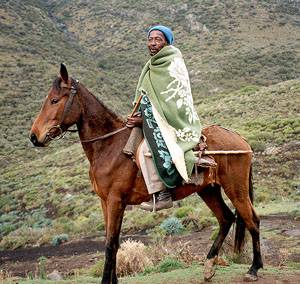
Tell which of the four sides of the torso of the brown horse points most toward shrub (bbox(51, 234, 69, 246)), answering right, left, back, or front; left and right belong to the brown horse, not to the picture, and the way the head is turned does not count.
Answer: right

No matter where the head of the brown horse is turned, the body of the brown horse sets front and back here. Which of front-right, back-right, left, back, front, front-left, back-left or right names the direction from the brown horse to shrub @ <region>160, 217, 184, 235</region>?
right

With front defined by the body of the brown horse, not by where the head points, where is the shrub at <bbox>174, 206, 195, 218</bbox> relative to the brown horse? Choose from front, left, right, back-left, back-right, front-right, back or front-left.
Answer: right

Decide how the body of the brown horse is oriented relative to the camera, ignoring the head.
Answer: to the viewer's left
